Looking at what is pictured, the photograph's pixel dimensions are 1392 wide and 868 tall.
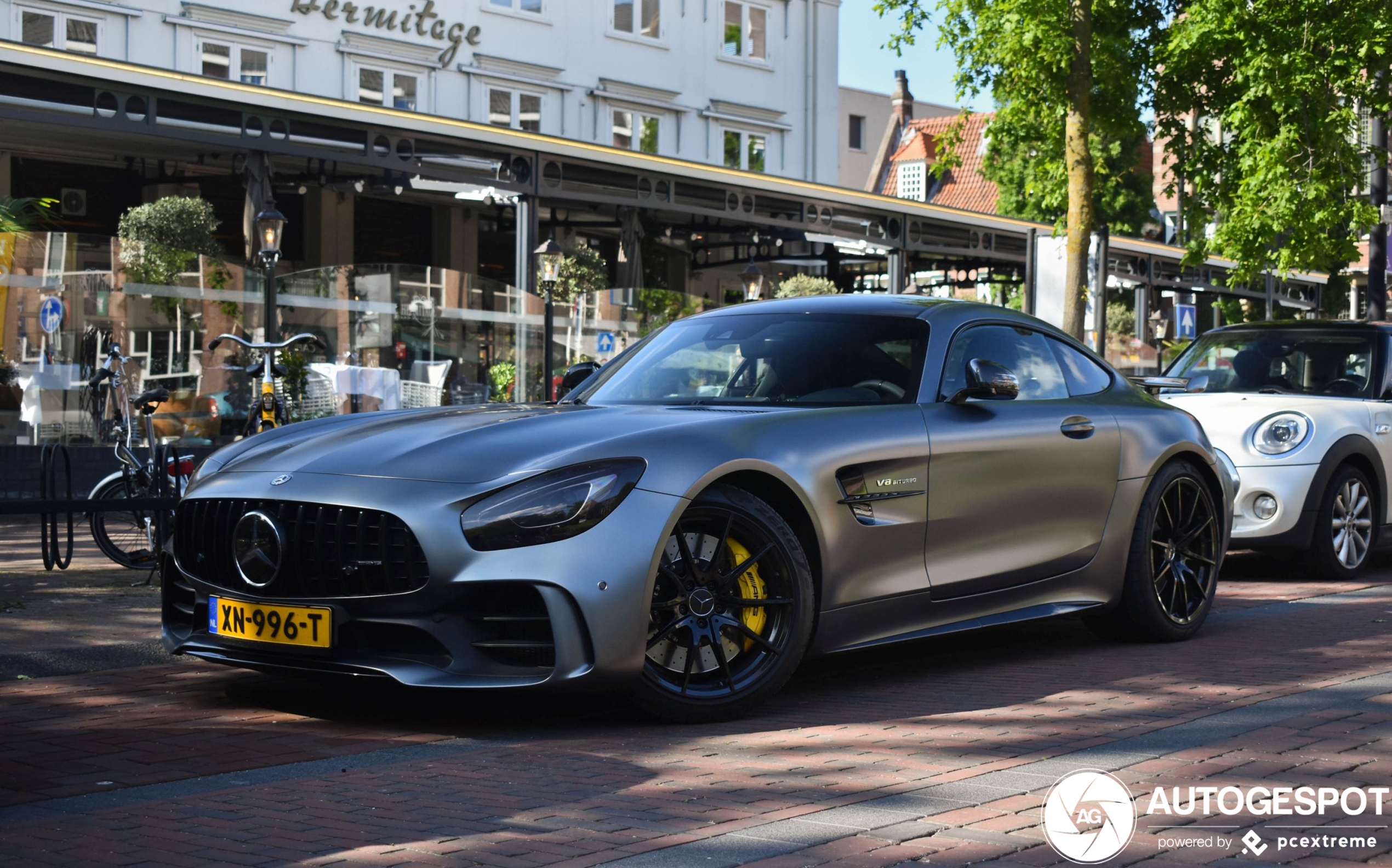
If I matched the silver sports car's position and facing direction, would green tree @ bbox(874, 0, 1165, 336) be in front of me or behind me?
behind

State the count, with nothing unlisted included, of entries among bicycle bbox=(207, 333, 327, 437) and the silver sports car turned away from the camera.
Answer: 0

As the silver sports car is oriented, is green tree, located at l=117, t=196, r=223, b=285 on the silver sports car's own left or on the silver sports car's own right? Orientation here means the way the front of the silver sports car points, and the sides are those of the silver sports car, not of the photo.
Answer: on the silver sports car's own right

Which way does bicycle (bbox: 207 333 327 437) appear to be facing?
toward the camera

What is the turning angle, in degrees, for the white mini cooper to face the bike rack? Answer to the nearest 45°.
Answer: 0° — it already faces it

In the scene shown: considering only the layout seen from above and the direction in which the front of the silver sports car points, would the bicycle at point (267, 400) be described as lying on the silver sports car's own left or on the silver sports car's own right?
on the silver sports car's own right

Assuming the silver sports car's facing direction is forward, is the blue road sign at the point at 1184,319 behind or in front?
behind

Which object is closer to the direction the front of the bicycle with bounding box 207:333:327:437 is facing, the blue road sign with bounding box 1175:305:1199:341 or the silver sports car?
the silver sports car

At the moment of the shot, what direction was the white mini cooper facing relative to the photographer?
facing the viewer and to the left of the viewer

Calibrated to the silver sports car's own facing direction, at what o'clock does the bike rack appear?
The bike rack is roughly at 3 o'clock from the silver sports car.

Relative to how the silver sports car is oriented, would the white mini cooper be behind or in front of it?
behind

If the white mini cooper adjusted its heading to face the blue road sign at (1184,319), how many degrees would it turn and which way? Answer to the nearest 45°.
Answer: approximately 135° to its right

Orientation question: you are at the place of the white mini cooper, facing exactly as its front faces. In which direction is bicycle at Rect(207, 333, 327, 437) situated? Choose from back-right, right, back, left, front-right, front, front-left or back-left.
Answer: front-right
